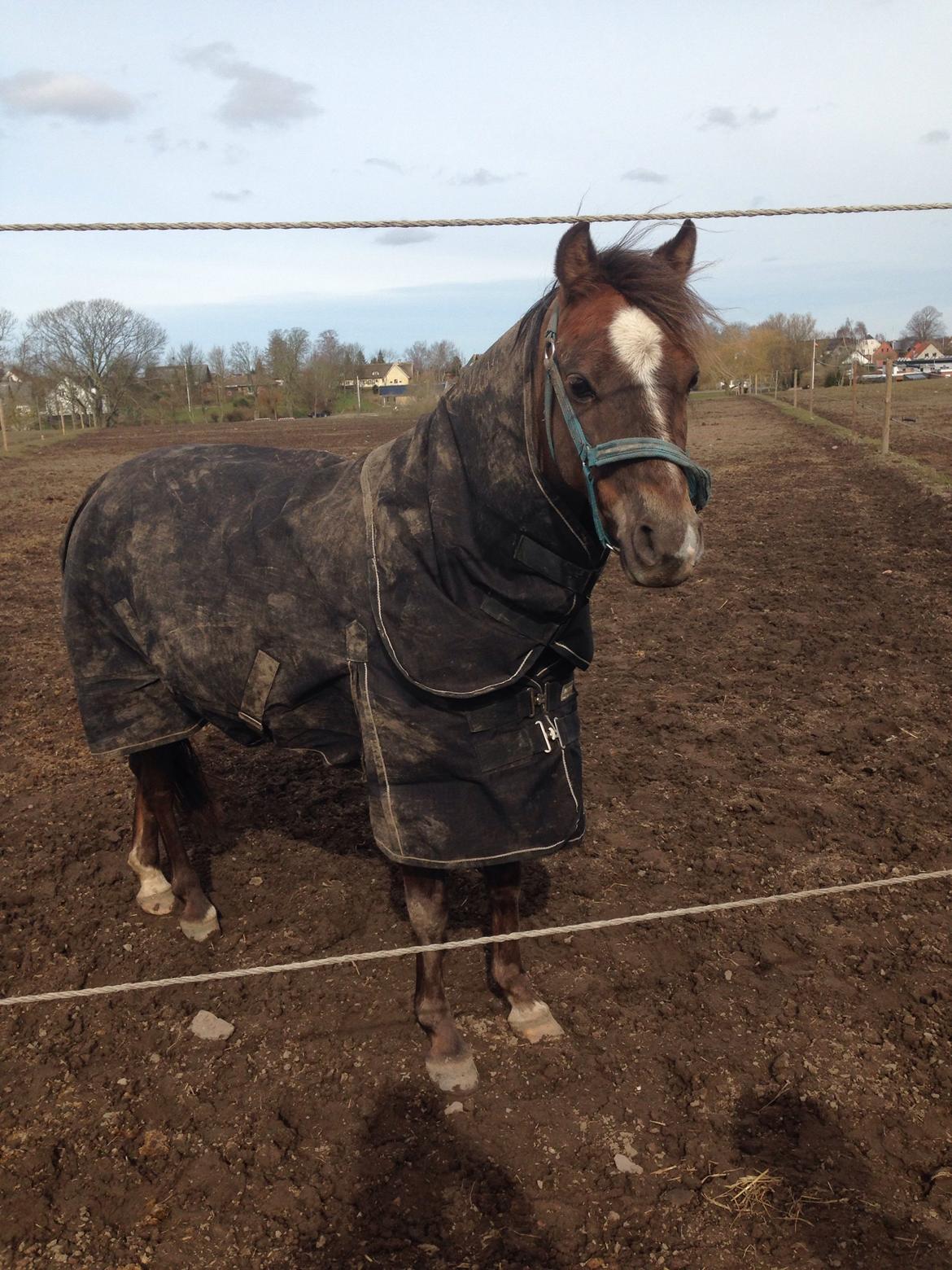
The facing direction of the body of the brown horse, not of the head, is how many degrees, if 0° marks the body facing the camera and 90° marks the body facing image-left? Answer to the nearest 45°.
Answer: approximately 315°
